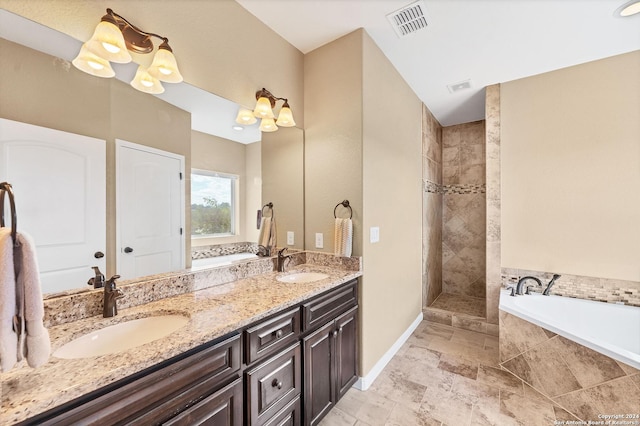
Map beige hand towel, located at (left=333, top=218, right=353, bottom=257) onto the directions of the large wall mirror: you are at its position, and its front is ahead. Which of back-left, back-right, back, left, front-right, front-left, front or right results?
front-left

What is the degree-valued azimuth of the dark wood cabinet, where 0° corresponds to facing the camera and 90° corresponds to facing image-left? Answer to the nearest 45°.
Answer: approximately 315°

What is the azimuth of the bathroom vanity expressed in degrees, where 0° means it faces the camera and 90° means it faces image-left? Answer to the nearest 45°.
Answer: approximately 315°

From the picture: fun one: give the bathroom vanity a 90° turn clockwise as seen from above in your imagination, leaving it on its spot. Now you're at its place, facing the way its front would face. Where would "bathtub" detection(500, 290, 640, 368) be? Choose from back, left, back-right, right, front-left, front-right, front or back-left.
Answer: back-left

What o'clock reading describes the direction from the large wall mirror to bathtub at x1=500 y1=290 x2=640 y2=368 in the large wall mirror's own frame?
The bathtub is roughly at 11 o'clock from the large wall mirror.

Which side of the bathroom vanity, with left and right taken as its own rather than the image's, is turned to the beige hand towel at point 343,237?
left

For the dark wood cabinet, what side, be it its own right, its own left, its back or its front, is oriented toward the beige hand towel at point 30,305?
right

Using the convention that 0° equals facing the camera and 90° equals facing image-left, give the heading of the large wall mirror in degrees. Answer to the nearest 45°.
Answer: approximately 315°
